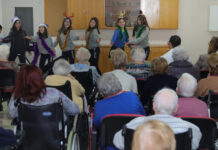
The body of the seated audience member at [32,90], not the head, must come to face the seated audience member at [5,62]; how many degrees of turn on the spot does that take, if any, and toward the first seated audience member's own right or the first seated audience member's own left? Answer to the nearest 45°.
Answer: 0° — they already face them

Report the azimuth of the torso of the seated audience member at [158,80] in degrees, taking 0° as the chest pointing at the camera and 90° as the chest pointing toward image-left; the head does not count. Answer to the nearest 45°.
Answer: approximately 180°

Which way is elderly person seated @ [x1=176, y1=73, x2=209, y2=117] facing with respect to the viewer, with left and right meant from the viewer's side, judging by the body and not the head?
facing away from the viewer

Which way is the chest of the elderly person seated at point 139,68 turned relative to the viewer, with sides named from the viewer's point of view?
facing away from the viewer

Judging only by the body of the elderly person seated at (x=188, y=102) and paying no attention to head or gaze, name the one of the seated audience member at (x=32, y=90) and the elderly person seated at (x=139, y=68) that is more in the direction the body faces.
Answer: the elderly person seated

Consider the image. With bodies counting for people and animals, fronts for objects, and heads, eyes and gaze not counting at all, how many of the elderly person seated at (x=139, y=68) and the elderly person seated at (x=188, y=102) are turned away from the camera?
2

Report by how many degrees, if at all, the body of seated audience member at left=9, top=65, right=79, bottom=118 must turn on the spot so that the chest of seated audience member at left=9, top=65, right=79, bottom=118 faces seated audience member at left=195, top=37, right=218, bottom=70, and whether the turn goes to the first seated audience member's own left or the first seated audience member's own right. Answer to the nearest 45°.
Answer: approximately 45° to the first seated audience member's own right

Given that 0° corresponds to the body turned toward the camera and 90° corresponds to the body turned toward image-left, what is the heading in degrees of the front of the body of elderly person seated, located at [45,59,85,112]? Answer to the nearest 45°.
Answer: approximately 180°

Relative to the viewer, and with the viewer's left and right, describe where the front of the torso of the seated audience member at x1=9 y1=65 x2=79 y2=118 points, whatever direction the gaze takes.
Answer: facing away from the viewer

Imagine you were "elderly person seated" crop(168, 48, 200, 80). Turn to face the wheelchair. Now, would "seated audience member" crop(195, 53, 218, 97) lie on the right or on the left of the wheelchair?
left

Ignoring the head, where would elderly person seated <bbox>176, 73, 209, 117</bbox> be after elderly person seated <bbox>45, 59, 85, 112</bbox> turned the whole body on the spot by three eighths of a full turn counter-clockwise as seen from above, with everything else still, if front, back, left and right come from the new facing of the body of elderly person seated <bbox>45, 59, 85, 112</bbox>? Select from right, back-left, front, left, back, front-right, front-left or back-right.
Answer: left
